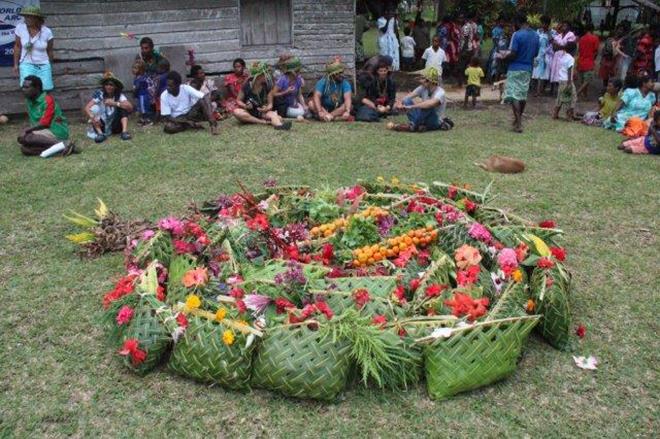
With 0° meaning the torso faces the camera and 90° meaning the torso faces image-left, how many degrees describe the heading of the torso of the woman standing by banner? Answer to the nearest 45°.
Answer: approximately 0°

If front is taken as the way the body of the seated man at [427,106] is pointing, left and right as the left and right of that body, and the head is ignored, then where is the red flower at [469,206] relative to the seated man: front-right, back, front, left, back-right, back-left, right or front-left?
front-left

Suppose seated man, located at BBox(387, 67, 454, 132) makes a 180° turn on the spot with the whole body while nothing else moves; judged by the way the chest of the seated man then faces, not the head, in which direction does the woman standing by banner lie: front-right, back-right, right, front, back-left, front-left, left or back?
back-left

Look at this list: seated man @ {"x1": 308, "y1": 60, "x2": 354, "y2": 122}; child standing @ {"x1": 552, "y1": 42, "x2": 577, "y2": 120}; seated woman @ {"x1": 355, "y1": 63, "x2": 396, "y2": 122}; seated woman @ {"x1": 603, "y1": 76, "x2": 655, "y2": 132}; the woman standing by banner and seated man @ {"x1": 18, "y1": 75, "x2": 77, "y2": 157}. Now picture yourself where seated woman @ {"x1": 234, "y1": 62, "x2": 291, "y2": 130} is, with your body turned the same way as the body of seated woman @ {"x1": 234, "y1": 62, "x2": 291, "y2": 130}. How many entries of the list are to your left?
4

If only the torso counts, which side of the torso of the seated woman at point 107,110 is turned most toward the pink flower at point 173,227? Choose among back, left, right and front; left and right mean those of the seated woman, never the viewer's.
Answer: front

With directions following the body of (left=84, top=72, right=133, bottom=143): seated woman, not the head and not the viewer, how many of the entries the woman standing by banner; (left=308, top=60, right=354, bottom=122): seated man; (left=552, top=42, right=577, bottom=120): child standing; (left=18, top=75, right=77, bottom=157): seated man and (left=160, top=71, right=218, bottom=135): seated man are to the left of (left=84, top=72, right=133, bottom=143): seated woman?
3

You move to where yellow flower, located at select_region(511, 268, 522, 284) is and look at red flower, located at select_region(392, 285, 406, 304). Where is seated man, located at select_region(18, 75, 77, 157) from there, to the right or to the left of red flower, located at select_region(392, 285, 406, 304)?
right

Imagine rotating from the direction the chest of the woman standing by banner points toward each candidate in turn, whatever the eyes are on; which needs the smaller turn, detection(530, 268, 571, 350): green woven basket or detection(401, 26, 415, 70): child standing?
the green woven basket

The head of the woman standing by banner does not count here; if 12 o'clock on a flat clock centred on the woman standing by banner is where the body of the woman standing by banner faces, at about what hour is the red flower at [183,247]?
The red flower is roughly at 12 o'clock from the woman standing by banner.

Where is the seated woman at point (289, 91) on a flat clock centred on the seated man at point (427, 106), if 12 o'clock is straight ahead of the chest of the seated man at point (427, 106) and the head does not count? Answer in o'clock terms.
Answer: the seated woman at point (289, 91) is roughly at 2 o'clock from the seated man at point (427, 106).

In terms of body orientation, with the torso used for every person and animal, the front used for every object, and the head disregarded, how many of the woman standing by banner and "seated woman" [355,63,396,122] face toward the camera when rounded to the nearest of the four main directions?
2

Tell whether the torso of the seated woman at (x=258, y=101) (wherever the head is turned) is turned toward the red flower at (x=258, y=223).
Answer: yes
